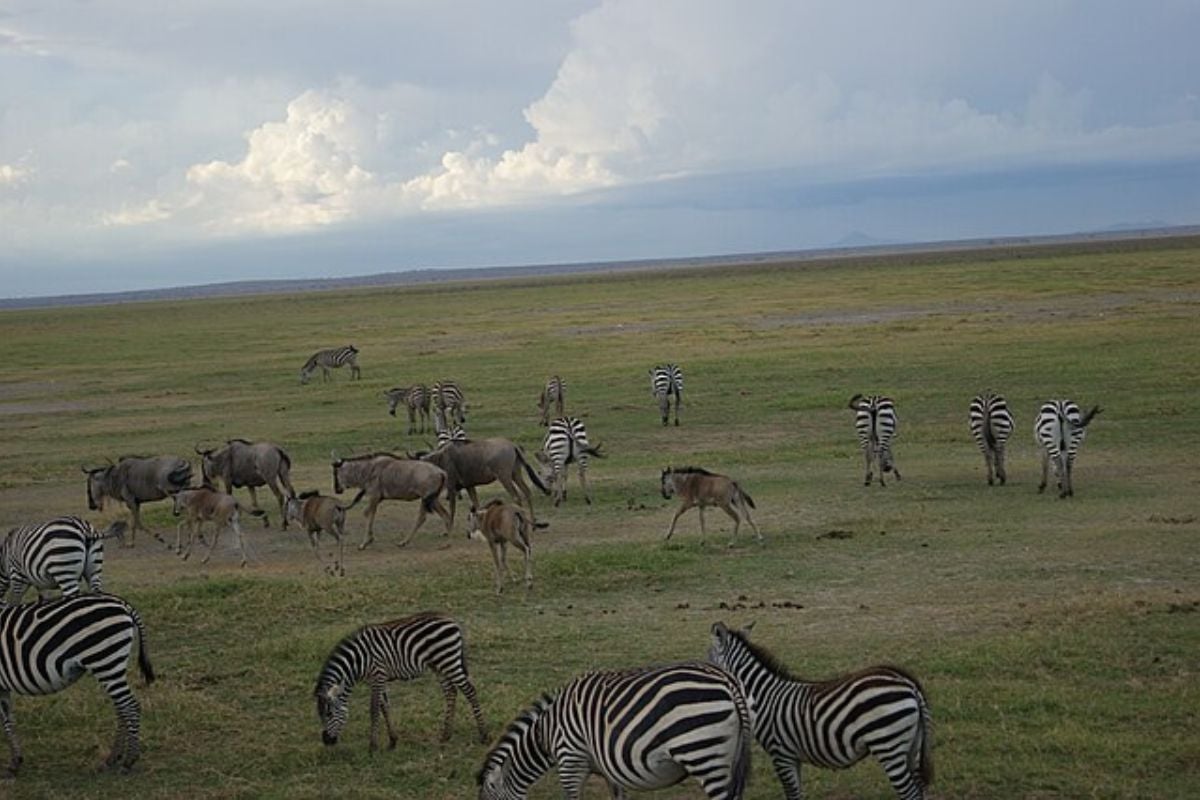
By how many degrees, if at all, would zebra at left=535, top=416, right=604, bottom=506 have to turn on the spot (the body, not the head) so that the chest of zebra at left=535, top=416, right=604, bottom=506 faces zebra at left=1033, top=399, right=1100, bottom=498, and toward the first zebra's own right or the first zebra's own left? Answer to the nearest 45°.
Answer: approximately 90° to the first zebra's own right

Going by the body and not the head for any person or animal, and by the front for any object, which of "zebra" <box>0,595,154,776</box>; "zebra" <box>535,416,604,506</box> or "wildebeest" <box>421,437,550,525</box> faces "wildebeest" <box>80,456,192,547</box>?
"wildebeest" <box>421,437,550,525</box>

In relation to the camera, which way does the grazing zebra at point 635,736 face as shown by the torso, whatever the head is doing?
to the viewer's left

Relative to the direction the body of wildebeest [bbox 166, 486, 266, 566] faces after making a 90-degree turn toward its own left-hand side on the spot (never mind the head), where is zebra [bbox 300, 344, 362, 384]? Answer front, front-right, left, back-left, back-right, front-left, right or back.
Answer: back

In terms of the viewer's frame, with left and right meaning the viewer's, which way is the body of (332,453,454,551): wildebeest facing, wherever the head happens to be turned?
facing to the left of the viewer

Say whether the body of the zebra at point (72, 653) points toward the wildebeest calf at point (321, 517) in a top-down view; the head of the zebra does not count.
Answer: no

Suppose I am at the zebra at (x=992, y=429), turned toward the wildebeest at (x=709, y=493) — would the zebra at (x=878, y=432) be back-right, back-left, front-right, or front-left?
front-right

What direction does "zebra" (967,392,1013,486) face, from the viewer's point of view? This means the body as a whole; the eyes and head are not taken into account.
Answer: away from the camera

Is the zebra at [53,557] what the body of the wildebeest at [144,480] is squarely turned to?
no

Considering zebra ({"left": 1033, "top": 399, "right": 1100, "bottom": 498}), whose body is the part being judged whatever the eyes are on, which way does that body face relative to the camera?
away from the camera

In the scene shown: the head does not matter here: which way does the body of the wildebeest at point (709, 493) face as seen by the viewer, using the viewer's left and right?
facing to the left of the viewer

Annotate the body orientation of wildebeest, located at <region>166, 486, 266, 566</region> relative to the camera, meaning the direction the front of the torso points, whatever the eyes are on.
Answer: to the viewer's left

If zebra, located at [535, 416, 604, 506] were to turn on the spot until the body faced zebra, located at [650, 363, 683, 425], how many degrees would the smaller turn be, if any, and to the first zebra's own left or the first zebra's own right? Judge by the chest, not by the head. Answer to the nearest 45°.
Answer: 0° — it already faces it

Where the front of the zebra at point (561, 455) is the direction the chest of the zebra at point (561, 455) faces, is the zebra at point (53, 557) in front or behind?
behind

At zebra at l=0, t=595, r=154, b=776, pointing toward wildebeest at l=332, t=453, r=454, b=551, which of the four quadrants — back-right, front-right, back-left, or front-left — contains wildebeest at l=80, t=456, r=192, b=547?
front-left

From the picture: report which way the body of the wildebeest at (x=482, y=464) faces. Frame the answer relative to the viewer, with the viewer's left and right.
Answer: facing to the left of the viewer

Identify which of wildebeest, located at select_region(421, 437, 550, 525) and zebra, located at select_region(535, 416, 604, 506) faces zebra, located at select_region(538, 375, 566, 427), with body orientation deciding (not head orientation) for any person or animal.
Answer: zebra, located at select_region(535, 416, 604, 506)

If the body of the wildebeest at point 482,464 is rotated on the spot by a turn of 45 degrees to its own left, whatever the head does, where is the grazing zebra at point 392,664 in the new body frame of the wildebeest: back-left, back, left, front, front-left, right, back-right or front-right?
front-left

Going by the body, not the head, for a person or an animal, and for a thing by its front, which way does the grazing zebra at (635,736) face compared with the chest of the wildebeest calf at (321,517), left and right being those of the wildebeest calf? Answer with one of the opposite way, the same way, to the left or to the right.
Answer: the same way

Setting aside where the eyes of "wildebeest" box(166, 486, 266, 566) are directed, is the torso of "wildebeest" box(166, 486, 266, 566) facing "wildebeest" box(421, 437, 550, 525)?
no

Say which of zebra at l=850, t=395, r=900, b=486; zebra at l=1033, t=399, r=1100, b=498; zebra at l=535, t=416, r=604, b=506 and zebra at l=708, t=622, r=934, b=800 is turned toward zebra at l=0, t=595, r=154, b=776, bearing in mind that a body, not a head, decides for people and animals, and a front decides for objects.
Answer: zebra at l=708, t=622, r=934, b=800

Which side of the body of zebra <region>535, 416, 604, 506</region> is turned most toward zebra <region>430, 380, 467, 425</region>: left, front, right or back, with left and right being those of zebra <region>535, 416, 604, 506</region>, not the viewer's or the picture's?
front

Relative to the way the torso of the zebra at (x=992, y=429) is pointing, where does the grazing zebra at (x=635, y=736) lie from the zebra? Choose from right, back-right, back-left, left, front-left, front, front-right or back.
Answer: back
